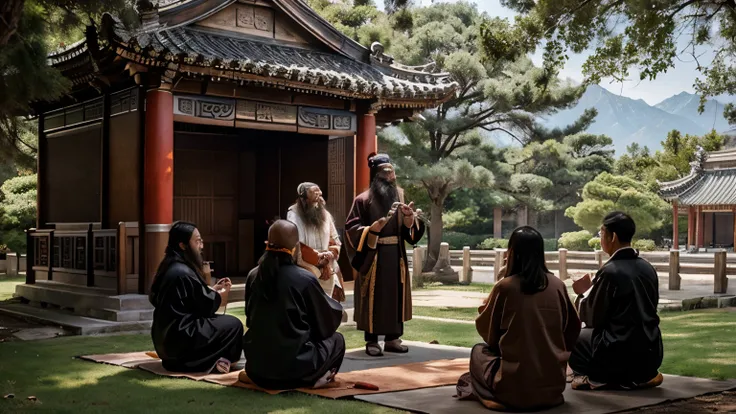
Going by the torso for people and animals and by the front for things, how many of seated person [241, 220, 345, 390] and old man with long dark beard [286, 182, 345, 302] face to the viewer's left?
0

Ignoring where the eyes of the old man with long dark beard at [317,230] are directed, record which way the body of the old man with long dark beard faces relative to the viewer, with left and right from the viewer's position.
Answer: facing the viewer and to the right of the viewer

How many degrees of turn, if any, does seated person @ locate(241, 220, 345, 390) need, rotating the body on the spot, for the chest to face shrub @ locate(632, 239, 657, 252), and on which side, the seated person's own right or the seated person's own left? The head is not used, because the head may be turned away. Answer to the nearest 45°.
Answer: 0° — they already face it

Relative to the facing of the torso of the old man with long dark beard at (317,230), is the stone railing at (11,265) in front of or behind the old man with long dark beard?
behind

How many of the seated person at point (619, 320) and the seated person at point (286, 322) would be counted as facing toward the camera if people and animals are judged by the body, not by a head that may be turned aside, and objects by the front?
0

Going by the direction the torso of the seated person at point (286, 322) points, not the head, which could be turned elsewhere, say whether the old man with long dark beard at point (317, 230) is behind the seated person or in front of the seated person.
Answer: in front

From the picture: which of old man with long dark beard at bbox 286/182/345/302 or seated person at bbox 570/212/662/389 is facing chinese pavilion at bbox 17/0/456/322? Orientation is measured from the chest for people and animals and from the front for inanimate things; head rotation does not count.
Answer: the seated person

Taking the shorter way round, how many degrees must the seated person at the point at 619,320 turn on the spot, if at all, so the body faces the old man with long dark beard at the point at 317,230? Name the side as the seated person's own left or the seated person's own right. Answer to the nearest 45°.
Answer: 0° — they already face them

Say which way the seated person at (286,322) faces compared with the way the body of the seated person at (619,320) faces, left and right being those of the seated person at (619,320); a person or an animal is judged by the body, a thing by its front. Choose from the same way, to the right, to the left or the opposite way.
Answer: to the right

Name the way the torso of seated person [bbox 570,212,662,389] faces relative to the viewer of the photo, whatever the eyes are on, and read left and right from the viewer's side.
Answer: facing away from the viewer and to the left of the viewer

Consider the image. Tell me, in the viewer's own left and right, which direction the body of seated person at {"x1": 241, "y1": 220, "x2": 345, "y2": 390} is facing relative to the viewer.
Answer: facing away from the viewer and to the right of the viewer

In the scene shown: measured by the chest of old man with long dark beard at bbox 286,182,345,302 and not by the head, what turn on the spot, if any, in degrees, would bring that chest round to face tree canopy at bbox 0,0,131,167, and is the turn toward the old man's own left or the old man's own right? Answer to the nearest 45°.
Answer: approximately 90° to the old man's own right

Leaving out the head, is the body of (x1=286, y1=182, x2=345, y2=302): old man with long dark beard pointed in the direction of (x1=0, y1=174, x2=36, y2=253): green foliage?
no

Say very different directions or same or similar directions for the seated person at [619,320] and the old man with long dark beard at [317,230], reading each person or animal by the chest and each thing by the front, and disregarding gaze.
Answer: very different directions

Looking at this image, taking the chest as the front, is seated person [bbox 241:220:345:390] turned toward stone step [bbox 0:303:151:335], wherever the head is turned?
no
